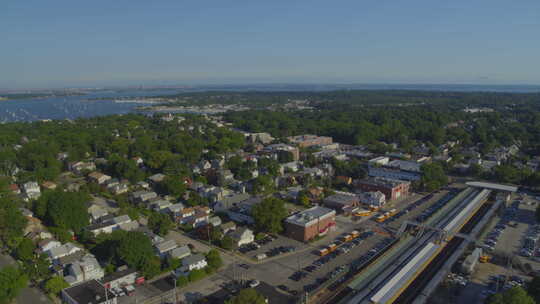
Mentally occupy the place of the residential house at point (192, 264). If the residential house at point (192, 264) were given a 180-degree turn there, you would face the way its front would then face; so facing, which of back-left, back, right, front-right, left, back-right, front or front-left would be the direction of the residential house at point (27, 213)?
front

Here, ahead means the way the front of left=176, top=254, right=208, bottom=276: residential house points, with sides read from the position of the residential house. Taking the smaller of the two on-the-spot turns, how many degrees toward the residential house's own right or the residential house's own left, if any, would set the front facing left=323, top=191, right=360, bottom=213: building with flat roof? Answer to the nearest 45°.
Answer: approximately 90° to the residential house's own left

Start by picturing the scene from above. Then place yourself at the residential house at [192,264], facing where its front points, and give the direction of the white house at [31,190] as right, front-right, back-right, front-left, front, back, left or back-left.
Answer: back

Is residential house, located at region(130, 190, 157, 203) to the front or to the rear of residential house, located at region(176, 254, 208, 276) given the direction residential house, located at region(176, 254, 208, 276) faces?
to the rear

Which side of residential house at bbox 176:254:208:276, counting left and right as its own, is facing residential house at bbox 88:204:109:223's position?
back

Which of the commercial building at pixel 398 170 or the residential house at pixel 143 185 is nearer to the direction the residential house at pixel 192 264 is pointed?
the commercial building

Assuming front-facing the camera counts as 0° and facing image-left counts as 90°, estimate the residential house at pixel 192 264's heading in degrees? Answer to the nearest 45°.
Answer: approximately 315°

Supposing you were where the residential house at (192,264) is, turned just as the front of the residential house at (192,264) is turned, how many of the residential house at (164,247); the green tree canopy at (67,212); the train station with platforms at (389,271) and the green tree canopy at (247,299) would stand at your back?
2

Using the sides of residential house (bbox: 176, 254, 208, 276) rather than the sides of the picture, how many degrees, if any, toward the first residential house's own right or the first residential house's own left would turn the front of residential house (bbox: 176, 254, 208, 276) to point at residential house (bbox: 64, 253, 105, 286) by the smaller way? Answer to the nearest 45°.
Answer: approximately 135° to the first residential house's own right

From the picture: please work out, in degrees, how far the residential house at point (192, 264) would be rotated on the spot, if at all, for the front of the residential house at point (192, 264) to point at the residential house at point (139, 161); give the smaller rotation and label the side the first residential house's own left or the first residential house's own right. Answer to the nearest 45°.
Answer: approximately 135° to the first residential house's own left
